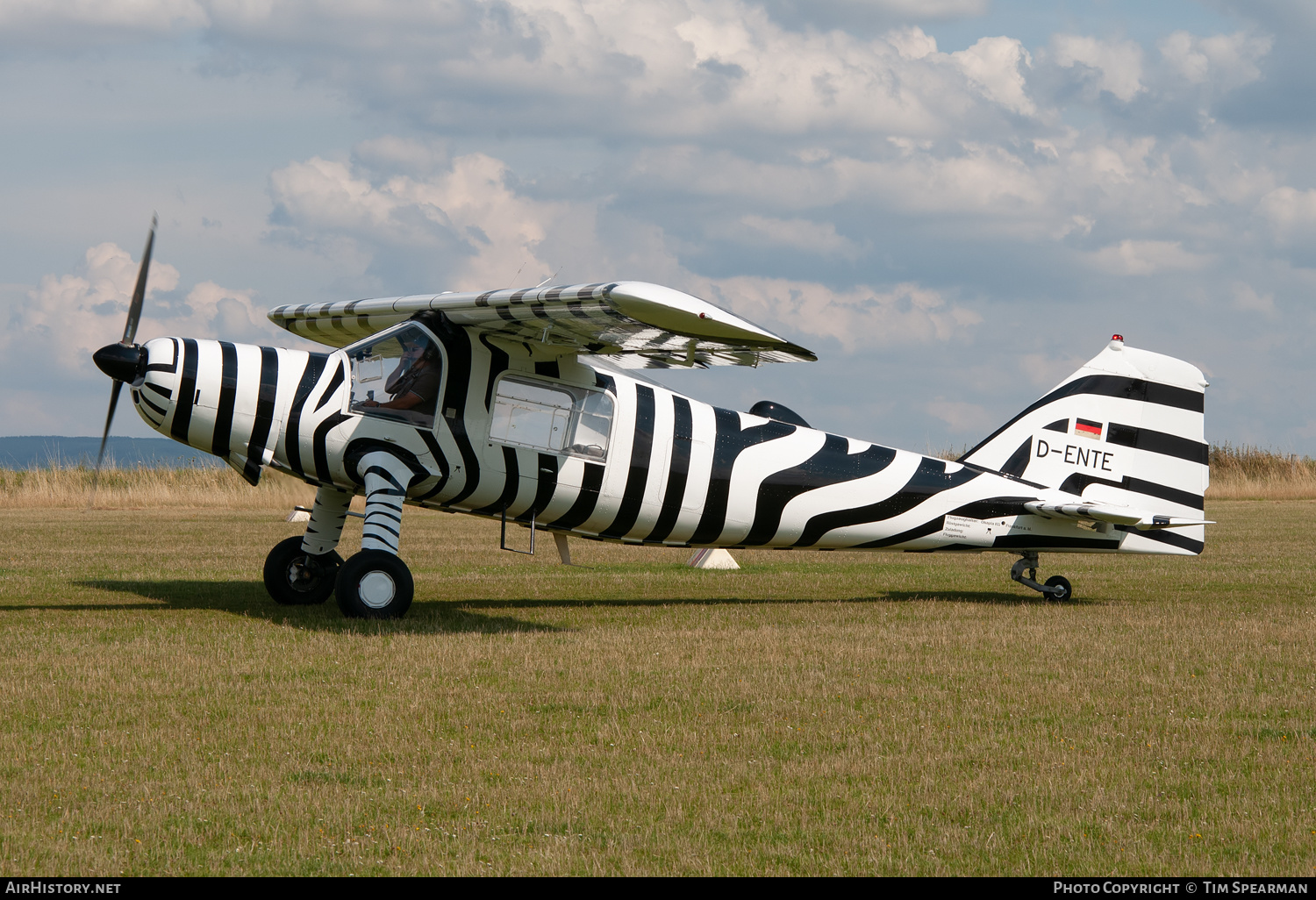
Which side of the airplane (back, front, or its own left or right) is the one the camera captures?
left
